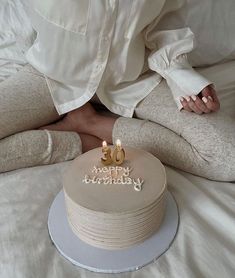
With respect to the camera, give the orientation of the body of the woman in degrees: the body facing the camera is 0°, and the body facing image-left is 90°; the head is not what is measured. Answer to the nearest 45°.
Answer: approximately 0°

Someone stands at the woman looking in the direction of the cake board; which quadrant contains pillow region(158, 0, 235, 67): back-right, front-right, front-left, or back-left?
back-left
